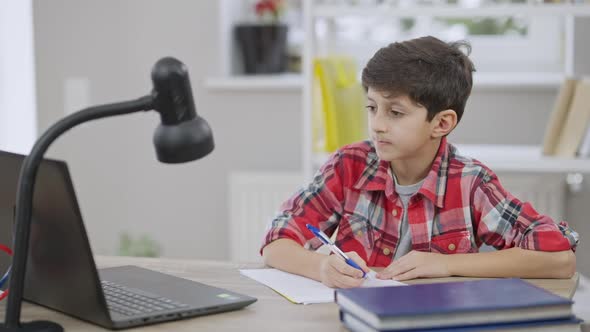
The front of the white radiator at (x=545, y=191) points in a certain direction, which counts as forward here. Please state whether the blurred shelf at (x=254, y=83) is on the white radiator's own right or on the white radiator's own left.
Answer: on the white radiator's own right

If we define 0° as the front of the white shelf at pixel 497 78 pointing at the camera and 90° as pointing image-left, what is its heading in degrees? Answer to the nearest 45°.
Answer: approximately 0°

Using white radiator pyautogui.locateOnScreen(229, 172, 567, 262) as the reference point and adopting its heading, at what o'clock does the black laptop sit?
The black laptop is roughly at 12 o'clock from the white radiator.

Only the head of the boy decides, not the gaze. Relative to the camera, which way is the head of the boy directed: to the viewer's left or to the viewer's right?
to the viewer's left

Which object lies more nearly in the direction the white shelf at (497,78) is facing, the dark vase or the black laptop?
the black laptop

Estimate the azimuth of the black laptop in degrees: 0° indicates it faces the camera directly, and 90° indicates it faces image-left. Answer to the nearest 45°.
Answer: approximately 225°

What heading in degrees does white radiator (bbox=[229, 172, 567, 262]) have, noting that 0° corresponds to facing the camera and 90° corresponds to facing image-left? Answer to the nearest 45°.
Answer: approximately 0°
